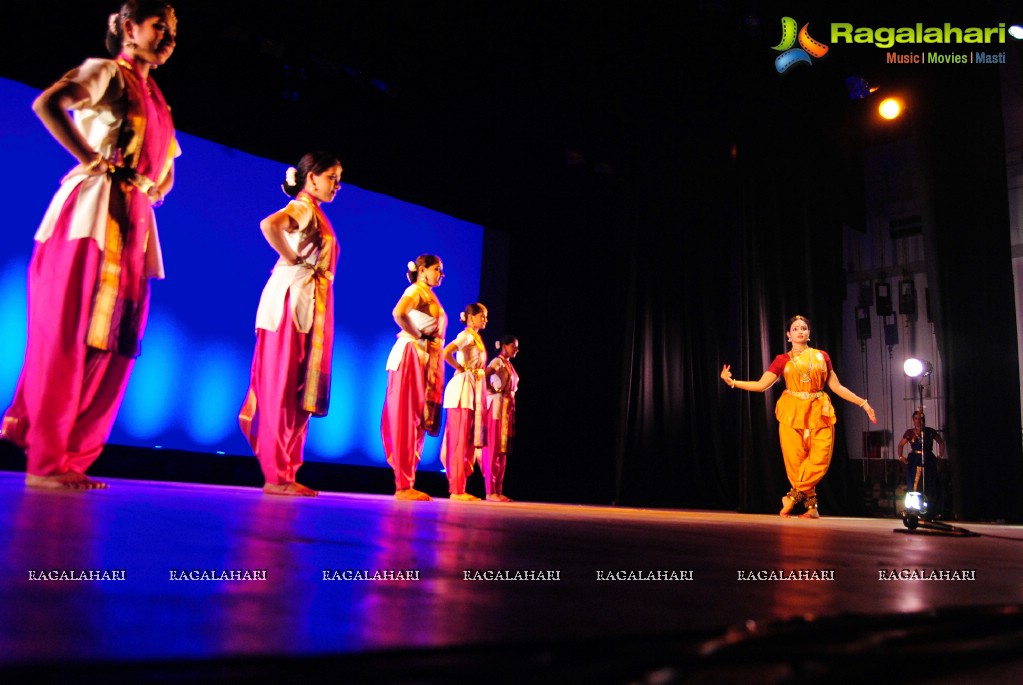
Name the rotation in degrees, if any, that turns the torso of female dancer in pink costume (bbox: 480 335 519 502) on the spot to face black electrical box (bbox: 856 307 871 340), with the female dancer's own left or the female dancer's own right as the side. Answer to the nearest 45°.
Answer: approximately 45° to the female dancer's own left

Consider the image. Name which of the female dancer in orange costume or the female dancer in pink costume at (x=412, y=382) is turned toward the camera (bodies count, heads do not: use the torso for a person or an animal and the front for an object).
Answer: the female dancer in orange costume

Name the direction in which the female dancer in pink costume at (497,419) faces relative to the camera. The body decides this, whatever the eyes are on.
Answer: to the viewer's right

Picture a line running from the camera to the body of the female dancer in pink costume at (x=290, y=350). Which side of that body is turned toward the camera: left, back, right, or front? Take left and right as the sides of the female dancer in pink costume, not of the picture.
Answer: right

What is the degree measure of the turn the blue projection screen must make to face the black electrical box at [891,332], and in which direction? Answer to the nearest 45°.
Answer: approximately 45° to its left

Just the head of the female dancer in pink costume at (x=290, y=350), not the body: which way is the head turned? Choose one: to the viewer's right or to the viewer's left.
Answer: to the viewer's right

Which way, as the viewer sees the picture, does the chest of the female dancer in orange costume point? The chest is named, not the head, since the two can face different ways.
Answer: toward the camera

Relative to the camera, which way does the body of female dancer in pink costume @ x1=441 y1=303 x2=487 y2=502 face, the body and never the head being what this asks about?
to the viewer's right

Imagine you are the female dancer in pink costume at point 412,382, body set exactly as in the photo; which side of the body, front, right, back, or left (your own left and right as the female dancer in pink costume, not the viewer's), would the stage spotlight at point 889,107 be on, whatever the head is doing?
front

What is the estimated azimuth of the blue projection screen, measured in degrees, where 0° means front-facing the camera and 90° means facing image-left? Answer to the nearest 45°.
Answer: approximately 315°

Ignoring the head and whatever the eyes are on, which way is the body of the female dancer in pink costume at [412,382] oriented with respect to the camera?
to the viewer's right

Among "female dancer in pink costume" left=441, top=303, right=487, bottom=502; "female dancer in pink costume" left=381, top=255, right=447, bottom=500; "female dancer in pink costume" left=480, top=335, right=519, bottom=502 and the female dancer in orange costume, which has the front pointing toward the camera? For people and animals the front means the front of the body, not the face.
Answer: the female dancer in orange costume

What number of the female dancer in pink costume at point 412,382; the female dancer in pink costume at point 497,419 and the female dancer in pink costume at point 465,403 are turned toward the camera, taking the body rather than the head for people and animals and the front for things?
0

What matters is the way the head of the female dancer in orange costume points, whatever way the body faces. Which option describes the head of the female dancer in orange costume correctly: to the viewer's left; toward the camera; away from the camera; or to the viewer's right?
toward the camera
